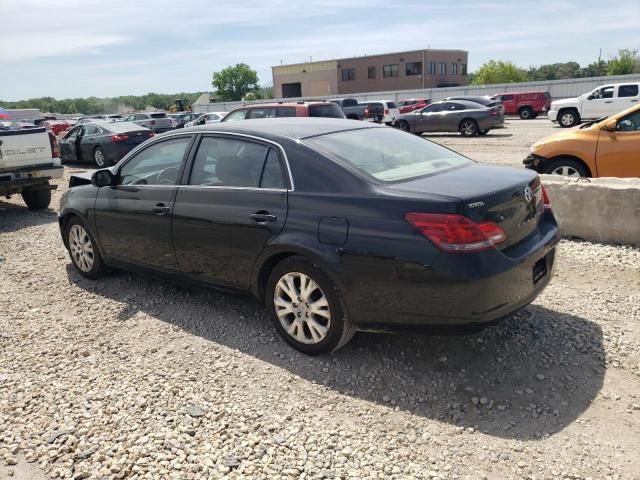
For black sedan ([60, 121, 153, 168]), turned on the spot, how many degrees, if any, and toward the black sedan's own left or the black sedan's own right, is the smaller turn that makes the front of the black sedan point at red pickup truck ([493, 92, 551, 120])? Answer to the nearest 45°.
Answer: approximately 135° to the black sedan's own right

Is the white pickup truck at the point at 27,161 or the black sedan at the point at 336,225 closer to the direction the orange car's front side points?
the white pickup truck

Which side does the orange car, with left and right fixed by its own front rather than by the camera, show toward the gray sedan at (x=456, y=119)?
right

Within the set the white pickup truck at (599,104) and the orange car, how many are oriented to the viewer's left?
2

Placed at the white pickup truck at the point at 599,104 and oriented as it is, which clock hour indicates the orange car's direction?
The orange car is roughly at 9 o'clock from the white pickup truck.

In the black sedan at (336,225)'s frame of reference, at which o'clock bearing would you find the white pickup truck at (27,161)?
The white pickup truck is roughly at 12 o'clock from the black sedan.

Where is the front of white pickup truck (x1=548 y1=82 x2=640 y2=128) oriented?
to the viewer's left

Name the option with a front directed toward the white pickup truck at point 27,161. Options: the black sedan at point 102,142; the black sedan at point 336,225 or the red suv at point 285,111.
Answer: the black sedan at point 336,225

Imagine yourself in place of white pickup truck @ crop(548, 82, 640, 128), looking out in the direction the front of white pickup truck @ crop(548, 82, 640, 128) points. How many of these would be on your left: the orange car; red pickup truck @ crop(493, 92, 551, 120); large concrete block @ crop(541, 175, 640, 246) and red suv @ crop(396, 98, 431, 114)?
2

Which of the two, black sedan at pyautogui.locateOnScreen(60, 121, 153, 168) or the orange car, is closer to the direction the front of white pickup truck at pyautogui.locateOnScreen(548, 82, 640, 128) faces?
the black sedan

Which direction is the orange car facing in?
to the viewer's left

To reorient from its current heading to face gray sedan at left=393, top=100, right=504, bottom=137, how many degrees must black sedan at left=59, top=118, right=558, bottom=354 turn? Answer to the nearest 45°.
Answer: approximately 45° to its right

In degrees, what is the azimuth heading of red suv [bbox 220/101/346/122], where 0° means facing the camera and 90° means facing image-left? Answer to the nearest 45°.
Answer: approximately 135°
